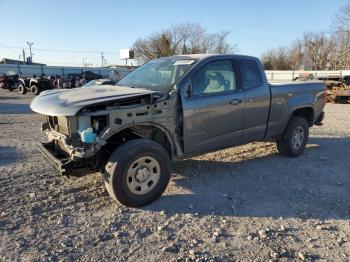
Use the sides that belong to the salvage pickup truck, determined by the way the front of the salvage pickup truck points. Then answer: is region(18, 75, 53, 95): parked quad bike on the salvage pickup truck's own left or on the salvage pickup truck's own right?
on the salvage pickup truck's own right

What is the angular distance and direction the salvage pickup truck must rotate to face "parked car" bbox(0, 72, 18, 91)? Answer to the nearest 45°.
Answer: approximately 90° to its right

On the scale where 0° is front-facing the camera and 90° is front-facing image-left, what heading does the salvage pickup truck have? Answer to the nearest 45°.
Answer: approximately 45°

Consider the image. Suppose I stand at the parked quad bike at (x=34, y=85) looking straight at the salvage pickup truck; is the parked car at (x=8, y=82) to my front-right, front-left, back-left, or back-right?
back-right

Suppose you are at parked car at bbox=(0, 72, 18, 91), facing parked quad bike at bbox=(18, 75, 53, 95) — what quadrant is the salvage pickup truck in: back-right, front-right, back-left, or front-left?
front-right

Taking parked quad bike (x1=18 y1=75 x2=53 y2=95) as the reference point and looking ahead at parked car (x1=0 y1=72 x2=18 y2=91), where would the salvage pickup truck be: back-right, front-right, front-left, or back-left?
back-left
